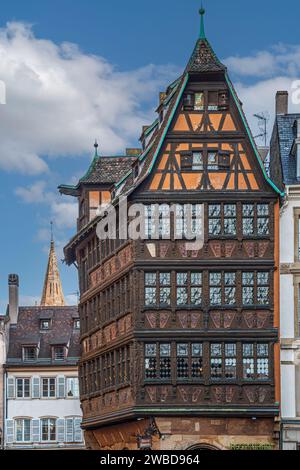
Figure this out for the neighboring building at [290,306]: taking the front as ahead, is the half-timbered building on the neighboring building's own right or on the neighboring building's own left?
on the neighboring building's own right

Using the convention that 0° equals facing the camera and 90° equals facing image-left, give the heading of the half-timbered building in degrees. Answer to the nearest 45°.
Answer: approximately 0°

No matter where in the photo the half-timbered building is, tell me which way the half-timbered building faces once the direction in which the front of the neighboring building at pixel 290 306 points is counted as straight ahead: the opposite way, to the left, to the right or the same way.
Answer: the same way

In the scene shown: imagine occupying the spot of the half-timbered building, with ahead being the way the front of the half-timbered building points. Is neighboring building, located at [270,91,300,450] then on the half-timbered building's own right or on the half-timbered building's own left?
on the half-timbered building's own left

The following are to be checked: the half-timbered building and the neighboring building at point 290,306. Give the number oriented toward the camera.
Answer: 2

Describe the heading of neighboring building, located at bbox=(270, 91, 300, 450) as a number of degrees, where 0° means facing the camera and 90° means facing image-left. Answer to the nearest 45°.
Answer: approximately 0°
